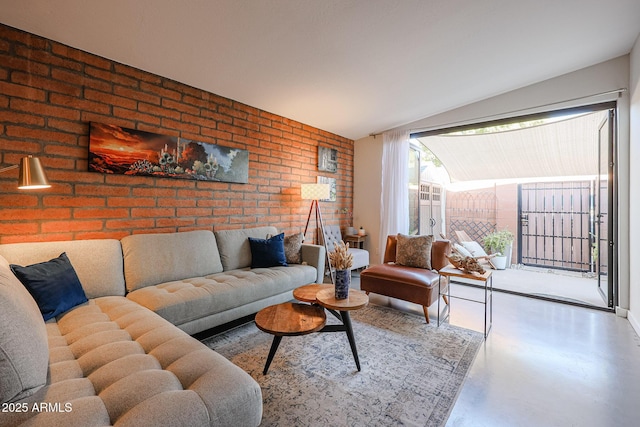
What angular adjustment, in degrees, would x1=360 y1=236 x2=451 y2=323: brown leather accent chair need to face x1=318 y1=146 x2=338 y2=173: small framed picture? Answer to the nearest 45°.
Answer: approximately 90° to its right

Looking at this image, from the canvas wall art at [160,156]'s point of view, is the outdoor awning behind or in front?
in front

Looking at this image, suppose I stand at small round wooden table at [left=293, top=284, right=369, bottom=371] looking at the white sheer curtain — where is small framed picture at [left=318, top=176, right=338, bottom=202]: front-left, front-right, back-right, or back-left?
front-left

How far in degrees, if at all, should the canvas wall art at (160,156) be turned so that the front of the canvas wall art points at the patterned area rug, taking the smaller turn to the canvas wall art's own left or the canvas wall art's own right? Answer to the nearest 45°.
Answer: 0° — it already faces it

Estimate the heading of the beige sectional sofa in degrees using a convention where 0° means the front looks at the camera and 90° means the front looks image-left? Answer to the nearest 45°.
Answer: approximately 315°

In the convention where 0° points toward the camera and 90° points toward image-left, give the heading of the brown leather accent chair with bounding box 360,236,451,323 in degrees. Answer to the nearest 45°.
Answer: approximately 45°

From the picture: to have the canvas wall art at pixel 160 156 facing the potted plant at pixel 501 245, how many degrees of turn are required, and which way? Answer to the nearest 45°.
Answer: approximately 45° to its left

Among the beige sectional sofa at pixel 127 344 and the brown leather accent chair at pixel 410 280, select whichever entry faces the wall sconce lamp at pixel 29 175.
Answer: the brown leather accent chair

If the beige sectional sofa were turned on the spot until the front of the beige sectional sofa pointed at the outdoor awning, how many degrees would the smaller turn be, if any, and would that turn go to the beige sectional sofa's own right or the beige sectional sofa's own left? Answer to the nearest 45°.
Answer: approximately 45° to the beige sectional sofa's own left

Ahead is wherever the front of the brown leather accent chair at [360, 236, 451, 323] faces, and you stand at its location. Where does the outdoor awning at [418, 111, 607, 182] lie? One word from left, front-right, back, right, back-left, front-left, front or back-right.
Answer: back

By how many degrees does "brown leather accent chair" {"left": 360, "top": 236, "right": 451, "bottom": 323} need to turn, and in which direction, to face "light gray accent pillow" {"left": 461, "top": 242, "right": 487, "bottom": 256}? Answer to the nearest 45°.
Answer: approximately 180°

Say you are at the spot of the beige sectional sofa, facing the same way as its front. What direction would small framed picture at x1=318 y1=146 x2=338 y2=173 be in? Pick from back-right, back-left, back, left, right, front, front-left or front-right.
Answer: left

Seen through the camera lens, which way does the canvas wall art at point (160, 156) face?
facing the viewer and to the right of the viewer

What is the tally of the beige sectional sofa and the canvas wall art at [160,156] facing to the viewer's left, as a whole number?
0
